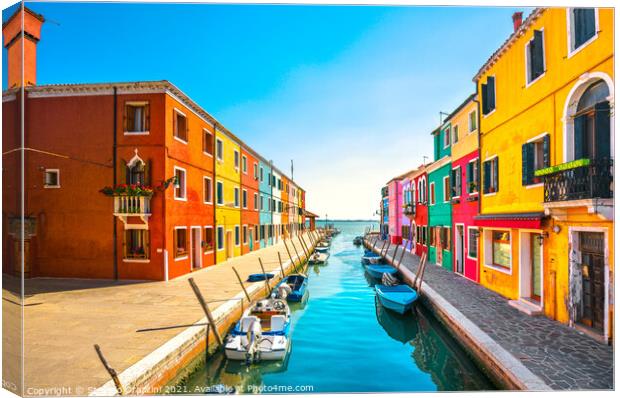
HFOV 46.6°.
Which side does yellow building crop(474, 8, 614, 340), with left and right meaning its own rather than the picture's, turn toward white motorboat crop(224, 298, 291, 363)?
front

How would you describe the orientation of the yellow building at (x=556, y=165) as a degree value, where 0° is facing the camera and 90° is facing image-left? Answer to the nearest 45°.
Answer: approximately 45°

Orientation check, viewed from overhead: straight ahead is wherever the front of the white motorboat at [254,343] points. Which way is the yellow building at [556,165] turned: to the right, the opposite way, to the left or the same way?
to the left

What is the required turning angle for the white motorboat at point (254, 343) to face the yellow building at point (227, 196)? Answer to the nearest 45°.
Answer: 0° — it already faces it

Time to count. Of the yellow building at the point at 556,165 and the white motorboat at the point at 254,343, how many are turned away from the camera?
1

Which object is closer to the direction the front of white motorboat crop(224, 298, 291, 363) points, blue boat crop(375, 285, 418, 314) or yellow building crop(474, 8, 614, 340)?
the blue boat

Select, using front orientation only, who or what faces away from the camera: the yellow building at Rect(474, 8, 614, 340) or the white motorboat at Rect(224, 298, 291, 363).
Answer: the white motorboat

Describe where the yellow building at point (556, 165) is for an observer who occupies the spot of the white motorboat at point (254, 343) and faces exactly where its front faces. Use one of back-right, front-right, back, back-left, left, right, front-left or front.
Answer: right

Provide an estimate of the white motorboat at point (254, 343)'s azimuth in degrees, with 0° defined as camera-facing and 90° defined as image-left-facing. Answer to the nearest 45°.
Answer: approximately 180°

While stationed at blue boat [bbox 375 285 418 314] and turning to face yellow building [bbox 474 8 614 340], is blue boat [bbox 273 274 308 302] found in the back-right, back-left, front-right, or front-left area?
back-right
